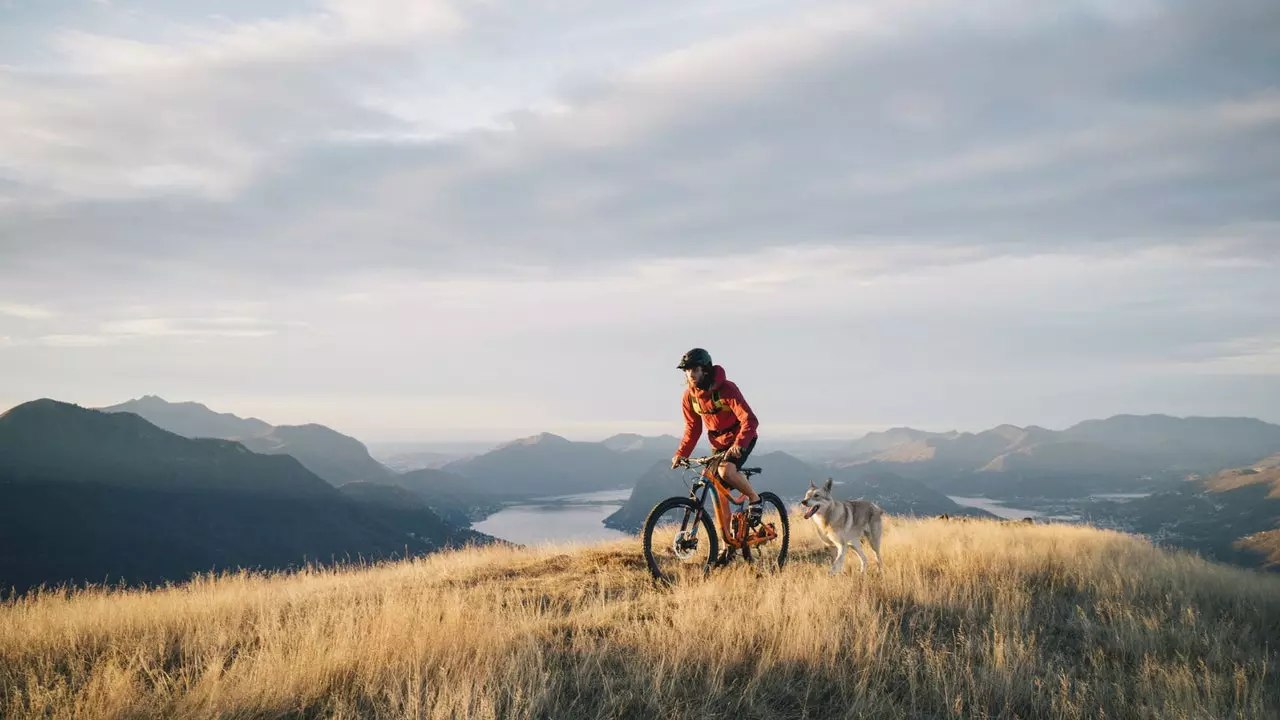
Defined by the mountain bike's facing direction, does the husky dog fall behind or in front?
behind

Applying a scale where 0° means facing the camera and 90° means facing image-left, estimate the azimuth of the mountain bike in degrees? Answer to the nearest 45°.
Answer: approximately 45°

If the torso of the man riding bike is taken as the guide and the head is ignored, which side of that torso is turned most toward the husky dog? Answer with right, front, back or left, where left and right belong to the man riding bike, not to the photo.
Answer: back

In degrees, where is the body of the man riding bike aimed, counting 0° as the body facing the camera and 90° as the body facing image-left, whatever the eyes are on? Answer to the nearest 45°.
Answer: approximately 45°
